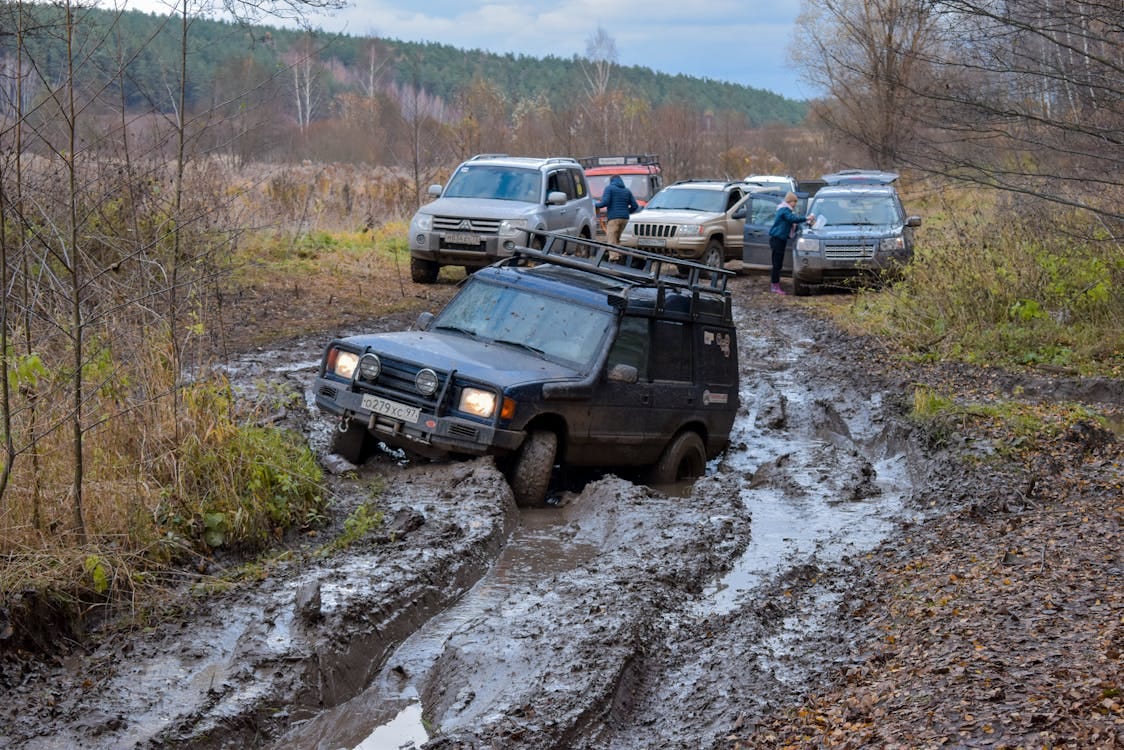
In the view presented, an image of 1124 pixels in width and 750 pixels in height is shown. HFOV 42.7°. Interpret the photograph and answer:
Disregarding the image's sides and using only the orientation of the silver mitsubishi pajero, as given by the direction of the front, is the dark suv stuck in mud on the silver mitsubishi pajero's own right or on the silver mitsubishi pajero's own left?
on the silver mitsubishi pajero's own left

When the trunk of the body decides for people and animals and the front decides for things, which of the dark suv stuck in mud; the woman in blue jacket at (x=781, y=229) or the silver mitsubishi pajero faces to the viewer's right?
the woman in blue jacket

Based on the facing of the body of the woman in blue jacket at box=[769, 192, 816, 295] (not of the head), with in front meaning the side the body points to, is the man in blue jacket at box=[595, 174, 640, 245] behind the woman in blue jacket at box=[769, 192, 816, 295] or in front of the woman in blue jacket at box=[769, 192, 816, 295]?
behind

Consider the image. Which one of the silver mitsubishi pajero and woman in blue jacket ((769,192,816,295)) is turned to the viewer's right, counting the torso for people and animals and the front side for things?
the woman in blue jacket

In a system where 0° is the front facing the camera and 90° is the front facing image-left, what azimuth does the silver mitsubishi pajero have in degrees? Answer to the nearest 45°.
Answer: approximately 45°

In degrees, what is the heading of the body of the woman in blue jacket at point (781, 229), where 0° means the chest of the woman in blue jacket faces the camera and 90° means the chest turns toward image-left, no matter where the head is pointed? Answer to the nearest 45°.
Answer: approximately 270°

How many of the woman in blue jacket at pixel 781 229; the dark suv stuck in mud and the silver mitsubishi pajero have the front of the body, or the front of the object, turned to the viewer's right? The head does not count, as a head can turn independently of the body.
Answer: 1

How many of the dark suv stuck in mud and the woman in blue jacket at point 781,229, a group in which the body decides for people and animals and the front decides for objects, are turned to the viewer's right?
1

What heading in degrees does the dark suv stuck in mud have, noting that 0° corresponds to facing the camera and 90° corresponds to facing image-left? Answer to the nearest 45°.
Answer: approximately 45°

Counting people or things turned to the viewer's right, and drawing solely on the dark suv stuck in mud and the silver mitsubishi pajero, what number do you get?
0

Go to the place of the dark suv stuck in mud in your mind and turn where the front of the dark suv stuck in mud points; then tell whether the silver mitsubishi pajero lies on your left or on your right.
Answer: on your right
